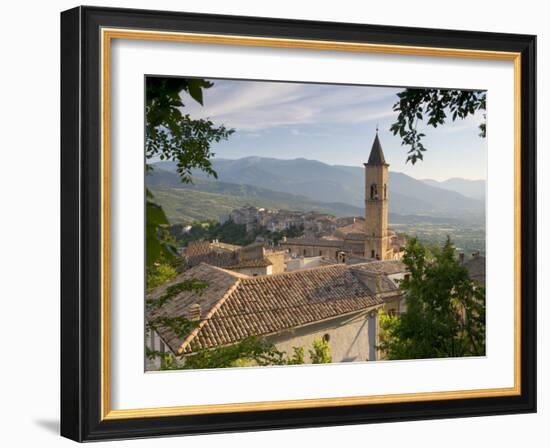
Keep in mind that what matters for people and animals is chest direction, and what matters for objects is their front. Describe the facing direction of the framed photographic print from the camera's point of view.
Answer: facing the viewer and to the right of the viewer
